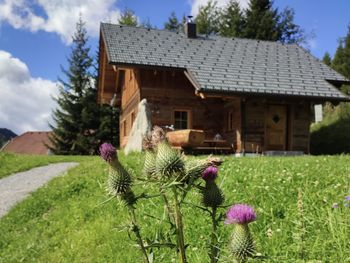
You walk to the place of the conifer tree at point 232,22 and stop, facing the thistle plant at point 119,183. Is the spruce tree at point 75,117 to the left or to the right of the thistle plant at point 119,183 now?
right

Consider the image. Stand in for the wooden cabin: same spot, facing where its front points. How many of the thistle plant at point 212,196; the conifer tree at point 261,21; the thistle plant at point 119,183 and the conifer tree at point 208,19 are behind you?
2

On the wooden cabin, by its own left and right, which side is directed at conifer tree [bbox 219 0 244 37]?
back

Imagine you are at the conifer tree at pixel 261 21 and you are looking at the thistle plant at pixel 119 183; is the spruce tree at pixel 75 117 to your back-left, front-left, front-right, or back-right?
front-right

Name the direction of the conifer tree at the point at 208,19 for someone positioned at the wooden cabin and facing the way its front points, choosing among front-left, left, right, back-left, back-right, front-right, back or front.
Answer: back

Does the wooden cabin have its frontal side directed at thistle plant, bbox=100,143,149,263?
yes

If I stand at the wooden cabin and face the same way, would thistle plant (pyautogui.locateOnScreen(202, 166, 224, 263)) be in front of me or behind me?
in front

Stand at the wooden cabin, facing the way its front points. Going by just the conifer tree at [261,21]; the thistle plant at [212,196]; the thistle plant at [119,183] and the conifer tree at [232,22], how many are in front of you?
2

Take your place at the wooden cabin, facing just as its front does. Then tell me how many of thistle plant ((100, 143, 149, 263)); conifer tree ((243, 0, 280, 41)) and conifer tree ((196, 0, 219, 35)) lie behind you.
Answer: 2

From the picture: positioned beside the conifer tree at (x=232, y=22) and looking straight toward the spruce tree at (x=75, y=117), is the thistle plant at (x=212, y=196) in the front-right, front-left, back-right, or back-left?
front-left

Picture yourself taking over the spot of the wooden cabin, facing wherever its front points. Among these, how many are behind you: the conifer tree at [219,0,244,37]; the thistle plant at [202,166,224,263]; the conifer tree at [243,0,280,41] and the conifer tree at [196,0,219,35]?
3

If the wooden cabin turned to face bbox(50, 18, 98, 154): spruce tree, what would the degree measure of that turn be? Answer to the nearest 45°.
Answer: approximately 135° to its right

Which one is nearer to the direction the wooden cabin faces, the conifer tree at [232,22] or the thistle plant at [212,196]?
the thistle plant

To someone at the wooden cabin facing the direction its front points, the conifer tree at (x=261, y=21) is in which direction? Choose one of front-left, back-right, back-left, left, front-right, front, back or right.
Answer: back

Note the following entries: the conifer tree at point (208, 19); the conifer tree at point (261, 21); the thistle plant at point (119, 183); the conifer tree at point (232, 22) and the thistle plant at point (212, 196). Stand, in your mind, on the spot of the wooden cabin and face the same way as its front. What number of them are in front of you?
2

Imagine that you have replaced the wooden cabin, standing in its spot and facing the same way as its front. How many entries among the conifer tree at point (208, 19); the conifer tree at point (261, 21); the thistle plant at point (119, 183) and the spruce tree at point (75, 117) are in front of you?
1

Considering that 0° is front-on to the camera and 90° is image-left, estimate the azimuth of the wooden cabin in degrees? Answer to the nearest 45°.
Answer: approximately 0°

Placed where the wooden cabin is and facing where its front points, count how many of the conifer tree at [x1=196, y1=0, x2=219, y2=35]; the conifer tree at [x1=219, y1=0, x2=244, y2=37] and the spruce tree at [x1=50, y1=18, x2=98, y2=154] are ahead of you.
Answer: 0
